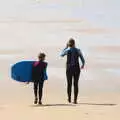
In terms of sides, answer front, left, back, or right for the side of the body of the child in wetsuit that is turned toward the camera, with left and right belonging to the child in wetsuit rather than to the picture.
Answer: back
